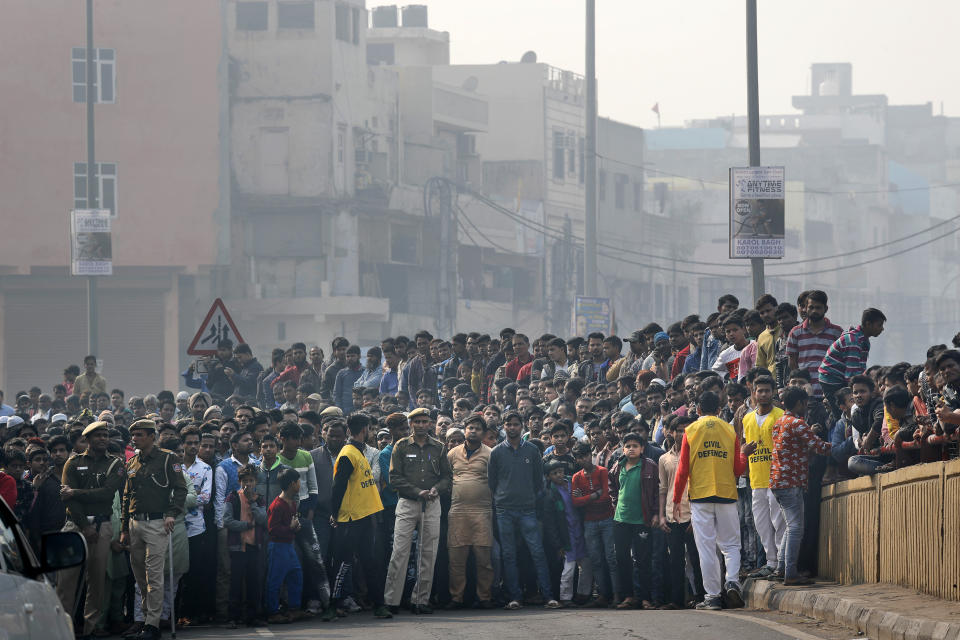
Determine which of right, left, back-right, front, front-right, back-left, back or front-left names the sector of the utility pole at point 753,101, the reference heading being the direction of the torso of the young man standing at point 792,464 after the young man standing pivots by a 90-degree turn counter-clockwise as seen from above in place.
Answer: front-right

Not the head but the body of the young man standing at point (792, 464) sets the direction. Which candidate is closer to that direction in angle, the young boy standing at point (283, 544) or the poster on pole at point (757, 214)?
the poster on pole

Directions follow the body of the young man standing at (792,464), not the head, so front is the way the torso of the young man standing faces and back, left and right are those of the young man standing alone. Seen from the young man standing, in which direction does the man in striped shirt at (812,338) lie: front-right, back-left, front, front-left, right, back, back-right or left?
front-left

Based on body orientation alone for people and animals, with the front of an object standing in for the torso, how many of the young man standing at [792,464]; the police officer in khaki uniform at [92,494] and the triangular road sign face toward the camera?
2

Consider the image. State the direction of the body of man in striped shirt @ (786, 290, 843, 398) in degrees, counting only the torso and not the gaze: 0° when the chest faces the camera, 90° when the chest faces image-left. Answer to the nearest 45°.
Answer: approximately 0°

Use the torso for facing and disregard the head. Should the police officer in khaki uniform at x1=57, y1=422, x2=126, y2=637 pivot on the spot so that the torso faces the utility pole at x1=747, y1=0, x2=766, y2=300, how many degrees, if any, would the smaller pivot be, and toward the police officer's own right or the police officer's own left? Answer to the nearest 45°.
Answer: approximately 135° to the police officer's own left

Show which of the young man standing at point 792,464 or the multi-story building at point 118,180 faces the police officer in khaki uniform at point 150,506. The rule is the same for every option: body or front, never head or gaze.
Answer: the multi-story building

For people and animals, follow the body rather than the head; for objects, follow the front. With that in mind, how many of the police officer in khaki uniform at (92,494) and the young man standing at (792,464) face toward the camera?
1

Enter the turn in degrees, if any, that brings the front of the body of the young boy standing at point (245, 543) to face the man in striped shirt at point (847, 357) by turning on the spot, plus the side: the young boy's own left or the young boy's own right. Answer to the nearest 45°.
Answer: approximately 90° to the young boy's own left

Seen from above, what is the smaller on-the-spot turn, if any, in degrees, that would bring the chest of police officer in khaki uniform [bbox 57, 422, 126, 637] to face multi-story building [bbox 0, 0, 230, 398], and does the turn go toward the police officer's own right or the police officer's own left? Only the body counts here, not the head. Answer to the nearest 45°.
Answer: approximately 180°
